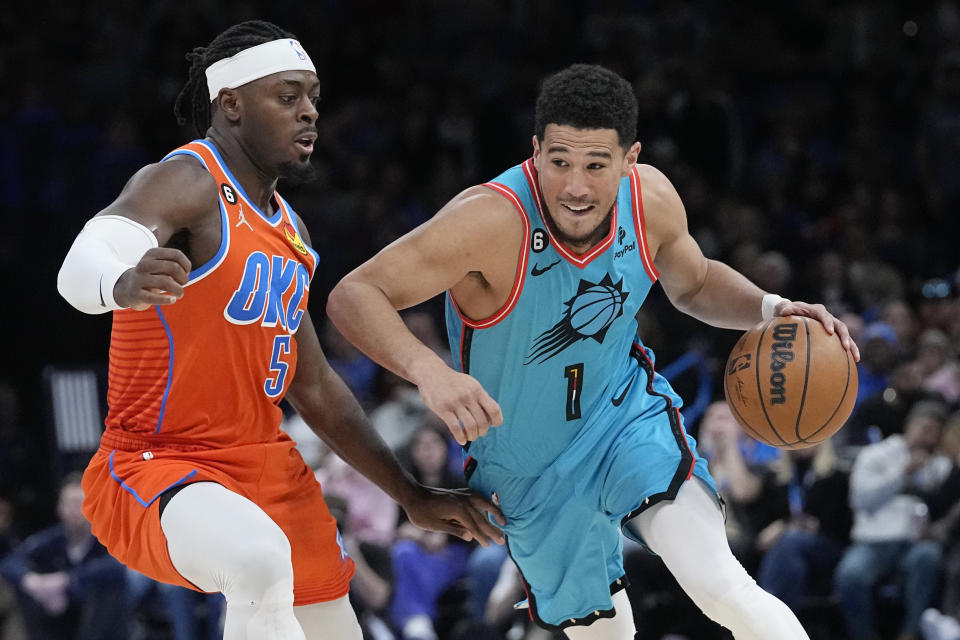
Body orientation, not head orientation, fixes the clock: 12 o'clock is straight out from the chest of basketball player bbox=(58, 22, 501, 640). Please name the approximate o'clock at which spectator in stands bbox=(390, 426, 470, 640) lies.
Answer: The spectator in stands is roughly at 8 o'clock from the basketball player.

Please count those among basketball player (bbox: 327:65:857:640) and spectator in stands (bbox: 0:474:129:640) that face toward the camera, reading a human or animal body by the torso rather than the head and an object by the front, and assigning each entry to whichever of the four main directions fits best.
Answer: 2

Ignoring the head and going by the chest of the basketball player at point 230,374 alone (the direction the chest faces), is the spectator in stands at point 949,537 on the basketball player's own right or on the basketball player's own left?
on the basketball player's own left

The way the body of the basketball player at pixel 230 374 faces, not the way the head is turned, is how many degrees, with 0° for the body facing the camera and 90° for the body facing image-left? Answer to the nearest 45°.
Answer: approximately 315°

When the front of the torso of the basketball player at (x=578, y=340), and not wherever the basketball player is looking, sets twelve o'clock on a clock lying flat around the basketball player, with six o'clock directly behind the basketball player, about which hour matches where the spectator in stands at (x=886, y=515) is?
The spectator in stands is roughly at 7 o'clock from the basketball player.

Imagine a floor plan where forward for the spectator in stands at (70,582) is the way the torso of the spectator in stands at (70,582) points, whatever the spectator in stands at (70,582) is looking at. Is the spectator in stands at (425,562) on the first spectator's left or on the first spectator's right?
on the first spectator's left

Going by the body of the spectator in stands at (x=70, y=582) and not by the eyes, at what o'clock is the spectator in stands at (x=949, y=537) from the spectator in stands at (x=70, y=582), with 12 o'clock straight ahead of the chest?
the spectator in stands at (x=949, y=537) is roughly at 10 o'clock from the spectator in stands at (x=70, y=582).

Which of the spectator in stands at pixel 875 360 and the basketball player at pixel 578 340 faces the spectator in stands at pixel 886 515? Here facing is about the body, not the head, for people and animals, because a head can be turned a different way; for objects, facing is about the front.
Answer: the spectator in stands at pixel 875 360

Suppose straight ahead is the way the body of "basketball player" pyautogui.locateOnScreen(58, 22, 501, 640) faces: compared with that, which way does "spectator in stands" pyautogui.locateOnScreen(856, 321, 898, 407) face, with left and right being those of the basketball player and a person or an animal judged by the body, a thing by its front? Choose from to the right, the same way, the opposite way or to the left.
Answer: to the right

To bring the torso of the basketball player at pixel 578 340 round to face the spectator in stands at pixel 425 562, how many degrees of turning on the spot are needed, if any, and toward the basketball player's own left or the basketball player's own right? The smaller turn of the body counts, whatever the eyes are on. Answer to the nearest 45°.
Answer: approximately 180°

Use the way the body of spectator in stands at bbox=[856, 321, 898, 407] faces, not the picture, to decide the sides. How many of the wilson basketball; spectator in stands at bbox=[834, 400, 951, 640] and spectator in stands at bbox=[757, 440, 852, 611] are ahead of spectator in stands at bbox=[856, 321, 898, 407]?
3
